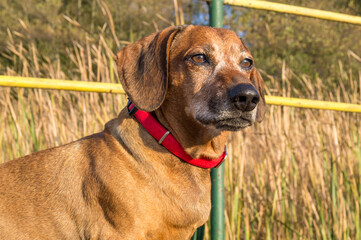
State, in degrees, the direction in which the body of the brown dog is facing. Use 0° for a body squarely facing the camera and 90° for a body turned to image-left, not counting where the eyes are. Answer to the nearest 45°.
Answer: approximately 315°
